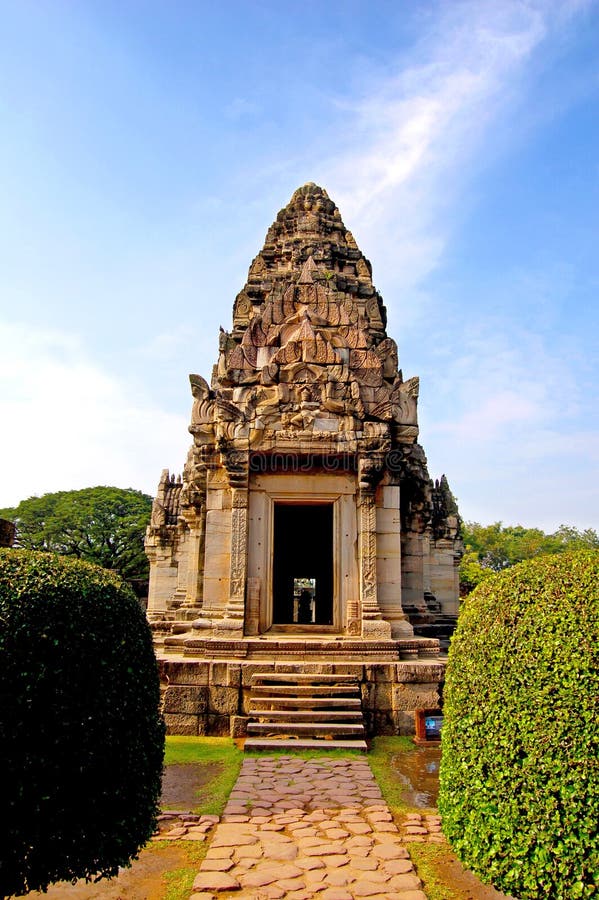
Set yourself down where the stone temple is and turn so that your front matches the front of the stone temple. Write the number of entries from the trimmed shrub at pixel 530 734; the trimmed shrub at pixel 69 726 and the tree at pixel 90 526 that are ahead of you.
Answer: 2

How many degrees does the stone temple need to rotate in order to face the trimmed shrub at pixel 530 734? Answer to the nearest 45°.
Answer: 0° — it already faces it

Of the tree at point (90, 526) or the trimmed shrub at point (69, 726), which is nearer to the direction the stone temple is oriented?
the trimmed shrub

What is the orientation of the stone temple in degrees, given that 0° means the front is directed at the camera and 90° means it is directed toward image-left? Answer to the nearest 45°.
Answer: approximately 0°

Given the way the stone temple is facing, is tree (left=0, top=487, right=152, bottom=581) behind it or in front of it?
behind

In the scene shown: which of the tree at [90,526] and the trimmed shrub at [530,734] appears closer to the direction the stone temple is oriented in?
the trimmed shrub

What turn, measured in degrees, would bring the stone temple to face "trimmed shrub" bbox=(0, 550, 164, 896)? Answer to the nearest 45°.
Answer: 0° — it already faces it
